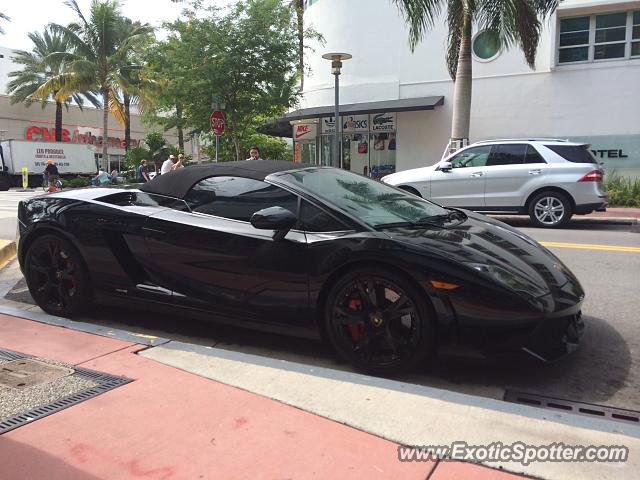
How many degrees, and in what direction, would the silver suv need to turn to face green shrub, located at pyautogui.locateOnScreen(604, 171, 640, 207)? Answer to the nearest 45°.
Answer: approximately 135° to its right

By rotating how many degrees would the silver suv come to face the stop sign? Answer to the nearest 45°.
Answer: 0° — it already faces it

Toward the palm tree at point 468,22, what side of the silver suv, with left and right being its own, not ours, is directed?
right

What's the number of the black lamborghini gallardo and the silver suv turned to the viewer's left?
1

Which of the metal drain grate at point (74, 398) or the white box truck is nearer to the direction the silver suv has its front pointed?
the white box truck

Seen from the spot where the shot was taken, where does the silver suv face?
facing to the left of the viewer

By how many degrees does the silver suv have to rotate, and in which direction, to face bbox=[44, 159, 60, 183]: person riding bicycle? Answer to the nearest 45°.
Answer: approximately 45° to its right

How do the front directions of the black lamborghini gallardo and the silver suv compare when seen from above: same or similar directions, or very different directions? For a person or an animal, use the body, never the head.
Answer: very different directions

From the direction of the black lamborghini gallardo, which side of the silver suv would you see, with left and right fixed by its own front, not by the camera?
left
